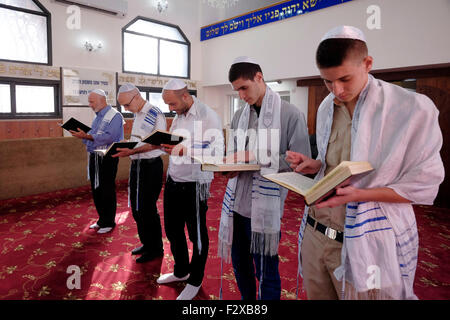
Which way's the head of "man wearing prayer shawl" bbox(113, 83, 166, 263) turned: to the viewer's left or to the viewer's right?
to the viewer's left

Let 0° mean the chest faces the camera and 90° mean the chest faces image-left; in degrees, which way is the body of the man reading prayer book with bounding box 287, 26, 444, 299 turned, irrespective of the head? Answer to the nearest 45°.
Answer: approximately 45°

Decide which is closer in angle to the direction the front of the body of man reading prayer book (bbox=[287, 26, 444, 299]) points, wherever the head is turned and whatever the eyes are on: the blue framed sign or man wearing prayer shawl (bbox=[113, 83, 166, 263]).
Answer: the man wearing prayer shawl

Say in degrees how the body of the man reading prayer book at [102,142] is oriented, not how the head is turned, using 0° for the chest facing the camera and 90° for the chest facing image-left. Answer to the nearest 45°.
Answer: approximately 90°

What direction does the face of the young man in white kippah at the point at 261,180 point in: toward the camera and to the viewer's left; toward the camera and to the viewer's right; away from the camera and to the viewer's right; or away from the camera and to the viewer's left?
toward the camera and to the viewer's left

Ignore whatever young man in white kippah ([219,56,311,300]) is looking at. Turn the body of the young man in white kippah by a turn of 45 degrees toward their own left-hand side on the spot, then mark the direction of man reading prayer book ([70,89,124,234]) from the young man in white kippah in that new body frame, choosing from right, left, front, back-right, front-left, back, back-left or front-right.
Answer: back-right

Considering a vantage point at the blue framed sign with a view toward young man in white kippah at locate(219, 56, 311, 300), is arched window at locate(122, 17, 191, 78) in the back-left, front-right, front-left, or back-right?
back-right

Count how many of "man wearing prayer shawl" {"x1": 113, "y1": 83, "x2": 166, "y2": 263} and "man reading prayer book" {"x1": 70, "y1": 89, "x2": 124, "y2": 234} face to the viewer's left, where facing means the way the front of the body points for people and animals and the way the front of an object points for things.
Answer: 2

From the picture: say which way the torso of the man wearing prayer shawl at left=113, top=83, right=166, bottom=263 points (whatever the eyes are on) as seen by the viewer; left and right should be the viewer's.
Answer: facing to the left of the viewer

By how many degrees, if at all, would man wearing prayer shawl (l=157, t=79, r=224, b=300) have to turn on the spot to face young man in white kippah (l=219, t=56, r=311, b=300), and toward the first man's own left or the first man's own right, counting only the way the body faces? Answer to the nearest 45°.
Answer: approximately 90° to the first man's own left
